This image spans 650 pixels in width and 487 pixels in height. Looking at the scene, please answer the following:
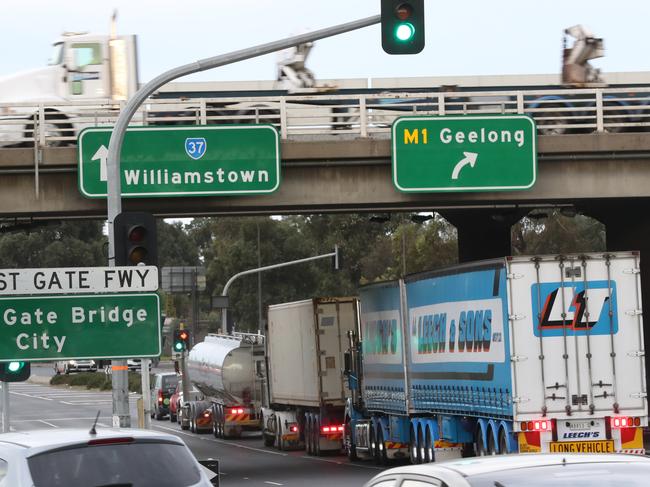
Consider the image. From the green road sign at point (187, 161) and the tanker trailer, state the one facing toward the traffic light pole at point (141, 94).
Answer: the green road sign

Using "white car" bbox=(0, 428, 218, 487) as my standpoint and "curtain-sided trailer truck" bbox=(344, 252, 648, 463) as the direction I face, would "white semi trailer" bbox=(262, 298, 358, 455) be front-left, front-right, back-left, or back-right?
front-left

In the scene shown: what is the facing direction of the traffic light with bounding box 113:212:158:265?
toward the camera

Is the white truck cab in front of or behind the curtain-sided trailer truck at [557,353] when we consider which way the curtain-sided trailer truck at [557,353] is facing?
in front

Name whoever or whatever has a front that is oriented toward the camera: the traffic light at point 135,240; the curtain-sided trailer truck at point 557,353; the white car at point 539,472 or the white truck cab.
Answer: the traffic light

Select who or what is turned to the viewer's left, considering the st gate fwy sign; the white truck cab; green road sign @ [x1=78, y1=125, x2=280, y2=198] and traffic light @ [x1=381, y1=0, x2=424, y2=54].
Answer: the white truck cab

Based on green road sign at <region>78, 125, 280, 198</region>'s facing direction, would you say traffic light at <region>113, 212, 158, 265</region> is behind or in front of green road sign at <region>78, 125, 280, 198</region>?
in front

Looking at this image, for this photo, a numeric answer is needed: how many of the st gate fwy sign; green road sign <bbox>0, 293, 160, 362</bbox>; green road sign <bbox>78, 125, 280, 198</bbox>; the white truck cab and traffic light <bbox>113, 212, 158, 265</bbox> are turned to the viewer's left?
1

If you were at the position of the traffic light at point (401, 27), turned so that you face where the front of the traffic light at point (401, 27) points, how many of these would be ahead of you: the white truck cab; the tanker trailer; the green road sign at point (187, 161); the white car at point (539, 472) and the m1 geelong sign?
1

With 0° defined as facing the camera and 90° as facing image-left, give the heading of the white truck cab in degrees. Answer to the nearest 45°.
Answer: approximately 90°

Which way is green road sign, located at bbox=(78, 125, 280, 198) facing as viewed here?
toward the camera
